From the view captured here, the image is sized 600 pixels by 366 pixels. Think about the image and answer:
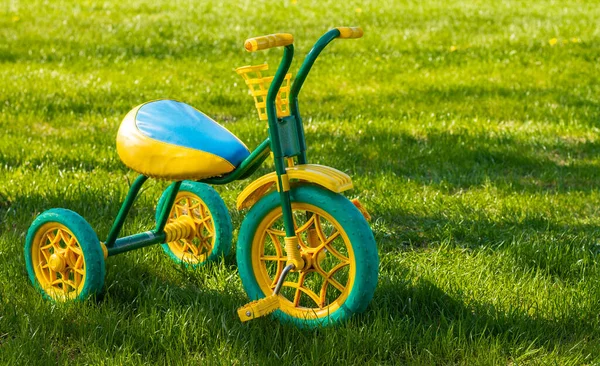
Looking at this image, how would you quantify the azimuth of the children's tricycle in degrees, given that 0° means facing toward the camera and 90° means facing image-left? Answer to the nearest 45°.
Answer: approximately 315°
